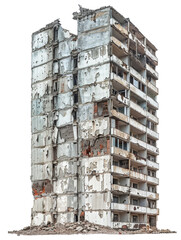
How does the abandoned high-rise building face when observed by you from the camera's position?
facing the viewer and to the right of the viewer
